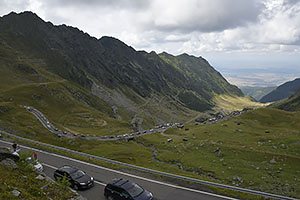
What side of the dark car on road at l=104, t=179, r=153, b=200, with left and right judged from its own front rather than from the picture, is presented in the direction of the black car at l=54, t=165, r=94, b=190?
back

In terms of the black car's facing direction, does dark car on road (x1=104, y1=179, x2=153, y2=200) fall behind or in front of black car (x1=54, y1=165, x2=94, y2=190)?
in front

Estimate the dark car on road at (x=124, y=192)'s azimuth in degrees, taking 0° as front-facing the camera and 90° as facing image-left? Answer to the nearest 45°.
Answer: approximately 315°

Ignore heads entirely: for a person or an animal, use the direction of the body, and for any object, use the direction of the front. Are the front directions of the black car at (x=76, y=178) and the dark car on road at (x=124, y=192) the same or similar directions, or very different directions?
same or similar directions

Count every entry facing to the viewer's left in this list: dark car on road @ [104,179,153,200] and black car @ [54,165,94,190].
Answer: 0
